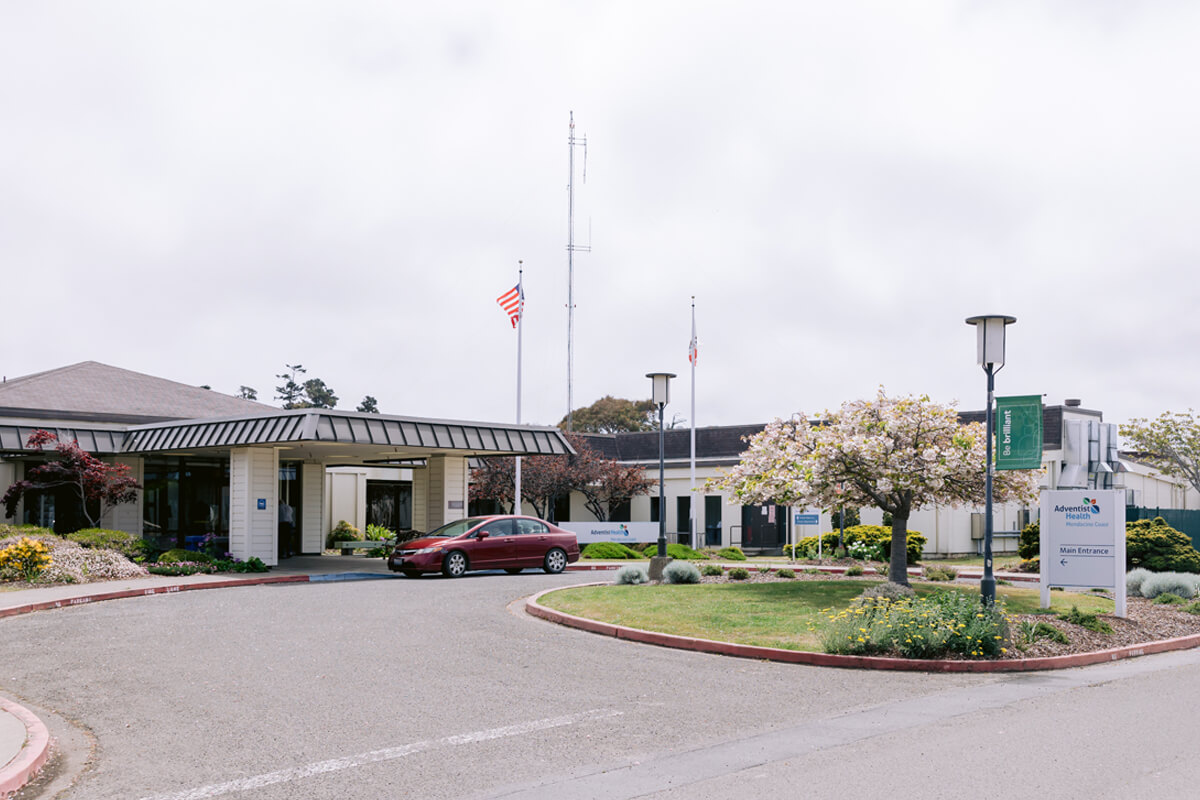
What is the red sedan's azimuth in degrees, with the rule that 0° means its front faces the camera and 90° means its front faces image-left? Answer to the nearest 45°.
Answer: approximately 45°

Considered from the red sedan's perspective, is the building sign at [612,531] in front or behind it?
behind

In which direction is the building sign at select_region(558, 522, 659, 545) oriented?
toward the camera

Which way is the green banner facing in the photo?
toward the camera

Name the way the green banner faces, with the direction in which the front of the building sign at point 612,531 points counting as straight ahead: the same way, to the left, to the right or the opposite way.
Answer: the same way

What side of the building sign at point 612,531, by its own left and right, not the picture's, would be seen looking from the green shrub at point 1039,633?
front
